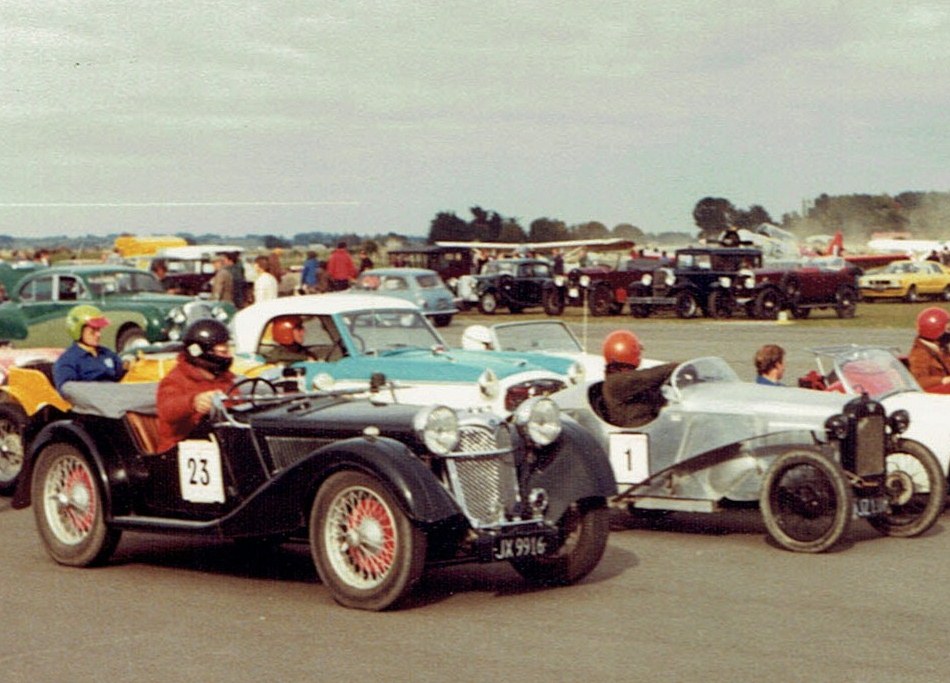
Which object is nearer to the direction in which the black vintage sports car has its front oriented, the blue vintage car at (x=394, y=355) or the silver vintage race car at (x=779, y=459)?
the silver vintage race car

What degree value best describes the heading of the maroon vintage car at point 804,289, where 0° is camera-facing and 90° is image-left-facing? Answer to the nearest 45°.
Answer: approximately 45°

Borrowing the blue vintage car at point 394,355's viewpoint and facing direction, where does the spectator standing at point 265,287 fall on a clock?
The spectator standing is roughly at 7 o'clock from the blue vintage car.

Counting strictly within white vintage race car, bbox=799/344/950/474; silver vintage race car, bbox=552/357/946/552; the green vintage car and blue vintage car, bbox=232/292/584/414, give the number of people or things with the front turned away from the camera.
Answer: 0

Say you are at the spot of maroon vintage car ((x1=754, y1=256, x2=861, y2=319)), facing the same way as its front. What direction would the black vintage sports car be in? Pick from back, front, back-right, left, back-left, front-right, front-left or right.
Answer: front-left

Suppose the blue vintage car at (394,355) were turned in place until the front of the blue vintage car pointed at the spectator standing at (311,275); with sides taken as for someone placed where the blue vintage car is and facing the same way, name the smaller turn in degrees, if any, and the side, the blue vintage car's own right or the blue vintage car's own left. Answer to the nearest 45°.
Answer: approximately 135° to the blue vintage car's own left

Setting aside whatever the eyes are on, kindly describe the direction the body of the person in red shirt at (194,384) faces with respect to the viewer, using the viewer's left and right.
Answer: facing the viewer and to the right of the viewer

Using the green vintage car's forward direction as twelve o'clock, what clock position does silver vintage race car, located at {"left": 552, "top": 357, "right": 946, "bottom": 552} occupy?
The silver vintage race car is roughly at 1 o'clock from the green vintage car.

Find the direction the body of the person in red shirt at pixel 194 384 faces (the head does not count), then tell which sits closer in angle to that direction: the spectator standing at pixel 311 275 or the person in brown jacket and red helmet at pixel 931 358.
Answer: the person in brown jacket and red helmet

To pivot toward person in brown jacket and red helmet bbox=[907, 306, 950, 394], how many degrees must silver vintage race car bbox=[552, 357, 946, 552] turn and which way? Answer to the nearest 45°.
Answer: approximately 90° to its left

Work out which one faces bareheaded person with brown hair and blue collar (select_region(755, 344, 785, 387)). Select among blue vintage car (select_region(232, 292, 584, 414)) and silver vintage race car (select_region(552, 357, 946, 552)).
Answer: the blue vintage car

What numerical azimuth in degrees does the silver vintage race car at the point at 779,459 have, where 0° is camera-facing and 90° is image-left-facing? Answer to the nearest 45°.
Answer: approximately 315°

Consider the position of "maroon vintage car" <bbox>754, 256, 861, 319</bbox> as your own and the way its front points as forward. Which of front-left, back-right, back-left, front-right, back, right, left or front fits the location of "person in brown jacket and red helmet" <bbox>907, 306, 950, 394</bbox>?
front-left

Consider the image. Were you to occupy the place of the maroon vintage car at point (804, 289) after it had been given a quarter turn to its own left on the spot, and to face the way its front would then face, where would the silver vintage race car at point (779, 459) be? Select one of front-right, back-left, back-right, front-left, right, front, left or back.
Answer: front-right
